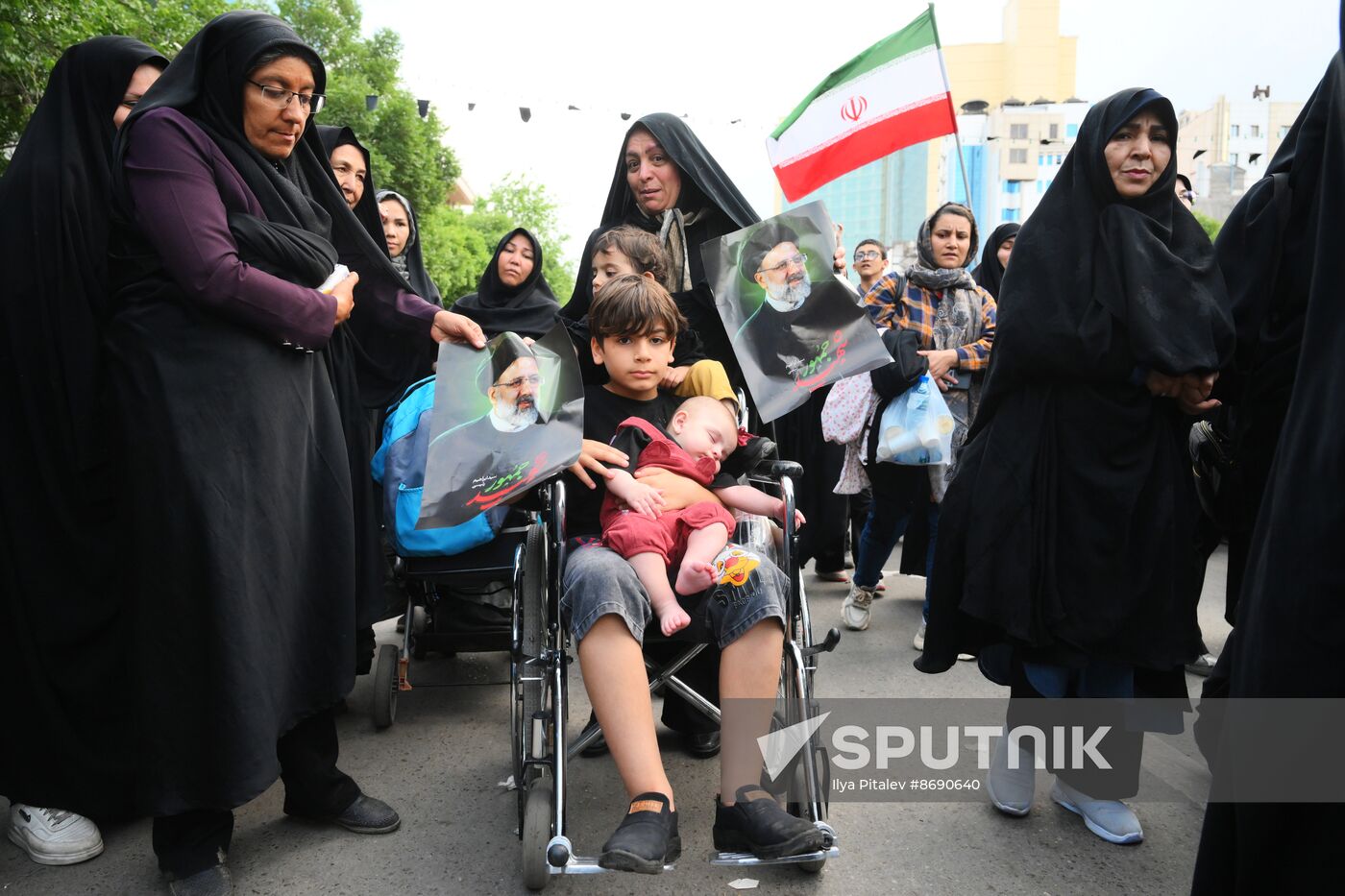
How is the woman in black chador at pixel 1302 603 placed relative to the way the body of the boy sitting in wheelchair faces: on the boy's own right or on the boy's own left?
on the boy's own left

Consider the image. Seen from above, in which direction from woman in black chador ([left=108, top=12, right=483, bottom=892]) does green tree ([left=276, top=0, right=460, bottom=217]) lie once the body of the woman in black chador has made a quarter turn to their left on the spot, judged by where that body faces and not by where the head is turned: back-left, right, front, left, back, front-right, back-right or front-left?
front-left

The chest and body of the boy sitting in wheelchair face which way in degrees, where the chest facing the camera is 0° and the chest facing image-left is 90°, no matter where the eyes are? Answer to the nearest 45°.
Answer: approximately 0°

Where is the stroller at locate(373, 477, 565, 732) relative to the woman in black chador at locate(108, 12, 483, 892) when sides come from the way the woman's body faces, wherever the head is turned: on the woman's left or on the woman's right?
on the woman's left

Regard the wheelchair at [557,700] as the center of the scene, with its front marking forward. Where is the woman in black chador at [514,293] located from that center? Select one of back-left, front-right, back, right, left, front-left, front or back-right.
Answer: back

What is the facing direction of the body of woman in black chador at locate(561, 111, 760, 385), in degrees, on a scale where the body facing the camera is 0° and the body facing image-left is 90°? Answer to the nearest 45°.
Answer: approximately 0°

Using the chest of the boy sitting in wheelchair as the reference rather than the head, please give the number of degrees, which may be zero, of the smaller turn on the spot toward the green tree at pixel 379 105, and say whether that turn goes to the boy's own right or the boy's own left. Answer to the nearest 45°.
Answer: approximately 180°

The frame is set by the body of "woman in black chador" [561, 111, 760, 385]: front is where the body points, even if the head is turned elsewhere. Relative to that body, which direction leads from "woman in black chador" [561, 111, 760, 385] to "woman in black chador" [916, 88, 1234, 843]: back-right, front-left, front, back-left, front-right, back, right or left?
front-left

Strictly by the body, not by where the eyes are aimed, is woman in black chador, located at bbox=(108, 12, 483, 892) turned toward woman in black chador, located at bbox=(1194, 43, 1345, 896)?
yes
